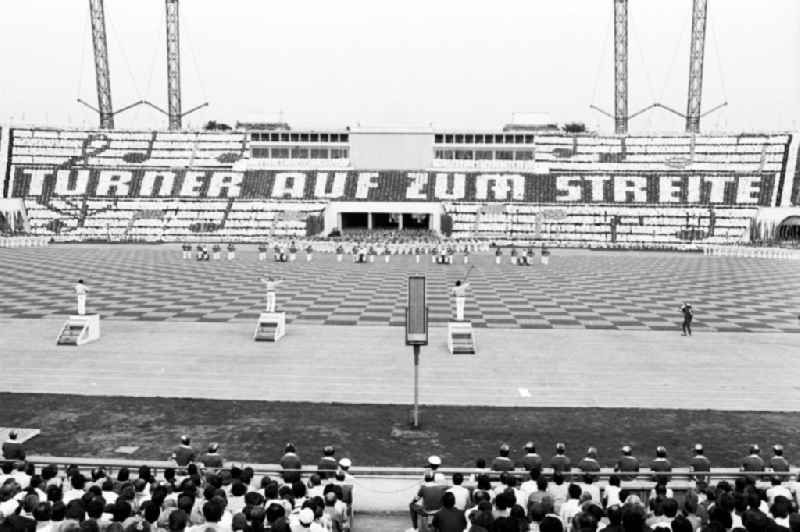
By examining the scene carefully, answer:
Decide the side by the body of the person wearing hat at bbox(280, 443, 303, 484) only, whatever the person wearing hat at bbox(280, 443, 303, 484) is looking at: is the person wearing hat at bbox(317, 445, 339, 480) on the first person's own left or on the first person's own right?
on the first person's own right

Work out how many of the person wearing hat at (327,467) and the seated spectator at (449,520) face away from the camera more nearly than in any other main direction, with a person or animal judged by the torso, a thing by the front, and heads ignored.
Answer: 2

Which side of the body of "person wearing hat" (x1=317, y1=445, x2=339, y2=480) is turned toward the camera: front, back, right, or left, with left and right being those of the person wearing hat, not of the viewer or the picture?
back

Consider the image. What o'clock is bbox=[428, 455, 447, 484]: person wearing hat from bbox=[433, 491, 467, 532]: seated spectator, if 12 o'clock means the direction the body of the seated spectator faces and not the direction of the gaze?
The person wearing hat is roughly at 12 o'clock from the seated spectator.

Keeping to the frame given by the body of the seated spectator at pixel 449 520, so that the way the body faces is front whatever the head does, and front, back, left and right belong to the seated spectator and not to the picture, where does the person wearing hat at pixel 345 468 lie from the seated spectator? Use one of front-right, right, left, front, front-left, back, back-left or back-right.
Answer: front-left

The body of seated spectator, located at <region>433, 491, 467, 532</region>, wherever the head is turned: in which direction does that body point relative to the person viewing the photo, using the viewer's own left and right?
facing away from the viewer

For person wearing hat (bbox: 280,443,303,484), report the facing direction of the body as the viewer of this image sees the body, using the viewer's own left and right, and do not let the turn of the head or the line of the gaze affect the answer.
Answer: facing away from the viewer

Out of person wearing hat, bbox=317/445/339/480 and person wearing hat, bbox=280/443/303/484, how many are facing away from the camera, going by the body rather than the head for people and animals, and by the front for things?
2

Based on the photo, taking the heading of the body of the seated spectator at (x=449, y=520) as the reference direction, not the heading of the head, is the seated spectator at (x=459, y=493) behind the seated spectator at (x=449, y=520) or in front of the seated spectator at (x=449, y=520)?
in front

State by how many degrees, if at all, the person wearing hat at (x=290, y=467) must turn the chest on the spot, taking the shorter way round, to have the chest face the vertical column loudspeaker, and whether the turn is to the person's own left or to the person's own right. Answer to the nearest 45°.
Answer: approximately 45° to the person's own right

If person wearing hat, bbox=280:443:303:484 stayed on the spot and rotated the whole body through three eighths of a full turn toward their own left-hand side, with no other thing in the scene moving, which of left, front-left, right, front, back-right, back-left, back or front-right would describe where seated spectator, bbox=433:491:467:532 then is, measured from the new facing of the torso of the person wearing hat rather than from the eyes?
left

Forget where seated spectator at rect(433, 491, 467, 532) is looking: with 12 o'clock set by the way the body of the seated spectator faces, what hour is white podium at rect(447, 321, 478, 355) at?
The white podium is roughly at 12 o'clock from the seated spectator.
